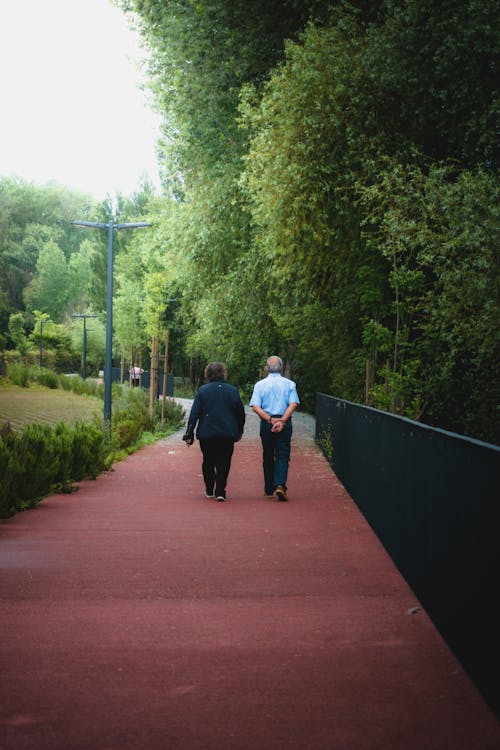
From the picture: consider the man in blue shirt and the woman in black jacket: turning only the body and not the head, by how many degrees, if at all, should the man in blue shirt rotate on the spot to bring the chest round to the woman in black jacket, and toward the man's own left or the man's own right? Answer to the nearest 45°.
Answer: approximately 90° to the man's own left

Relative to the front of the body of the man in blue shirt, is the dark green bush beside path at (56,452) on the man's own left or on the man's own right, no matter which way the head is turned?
on the man's own left

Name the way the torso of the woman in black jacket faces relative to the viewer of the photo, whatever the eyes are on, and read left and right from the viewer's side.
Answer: facing away from the viewer

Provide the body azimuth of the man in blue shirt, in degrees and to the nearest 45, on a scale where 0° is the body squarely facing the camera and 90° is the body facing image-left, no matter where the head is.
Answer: approximately 180°

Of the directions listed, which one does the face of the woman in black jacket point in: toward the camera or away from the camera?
away from the camera

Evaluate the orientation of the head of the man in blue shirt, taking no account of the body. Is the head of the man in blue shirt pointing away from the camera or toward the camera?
away from the camera

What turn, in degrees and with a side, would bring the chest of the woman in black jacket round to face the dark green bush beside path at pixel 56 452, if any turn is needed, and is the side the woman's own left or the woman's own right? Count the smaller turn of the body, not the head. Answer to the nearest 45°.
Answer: approximately 45° to the woman's own left

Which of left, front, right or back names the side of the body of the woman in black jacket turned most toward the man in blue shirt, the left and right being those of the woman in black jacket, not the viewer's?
right

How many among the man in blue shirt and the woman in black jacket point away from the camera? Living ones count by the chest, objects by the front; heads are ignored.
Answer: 2
